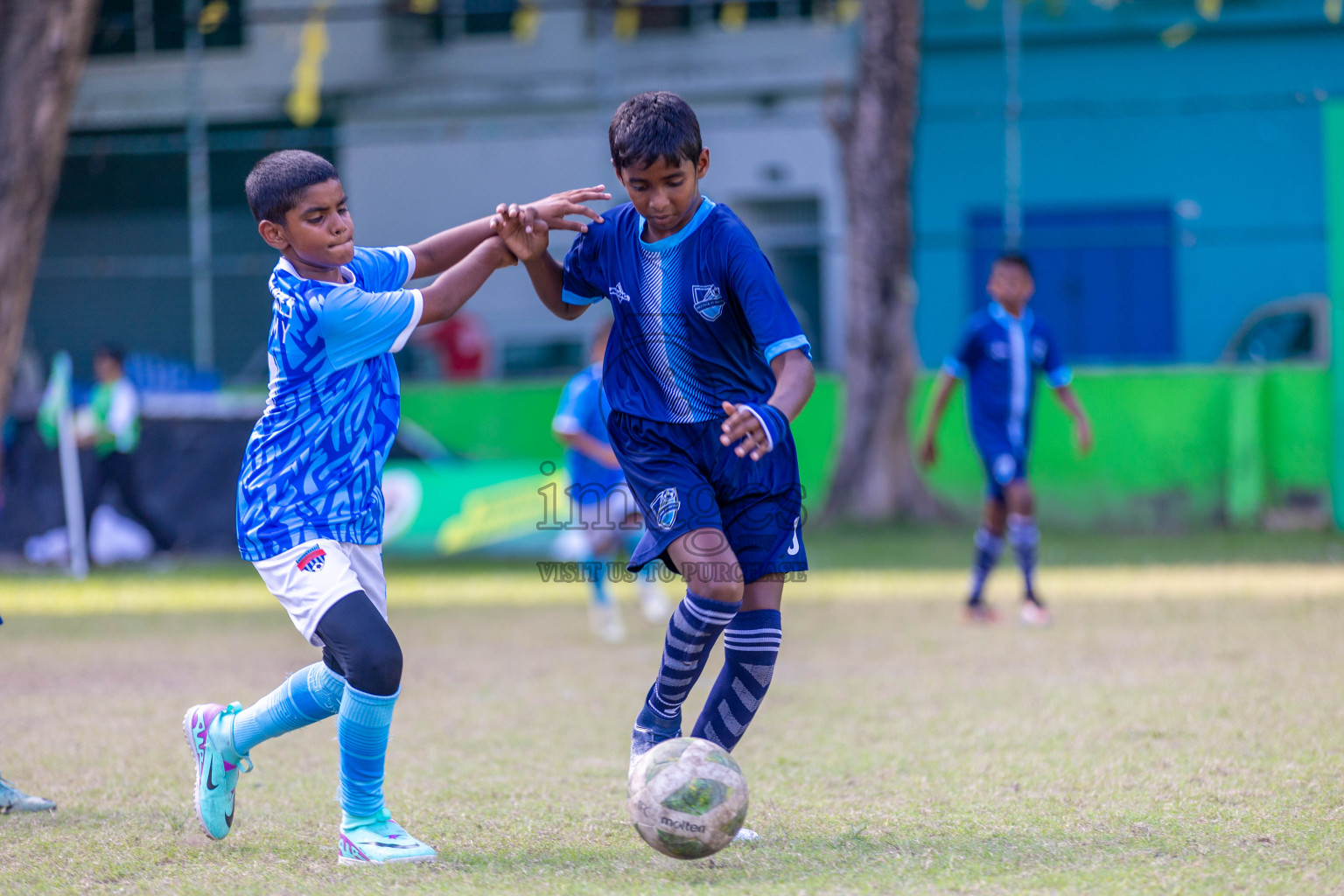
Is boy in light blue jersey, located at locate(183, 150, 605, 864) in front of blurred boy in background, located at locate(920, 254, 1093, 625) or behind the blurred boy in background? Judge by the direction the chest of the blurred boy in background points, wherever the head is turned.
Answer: in front

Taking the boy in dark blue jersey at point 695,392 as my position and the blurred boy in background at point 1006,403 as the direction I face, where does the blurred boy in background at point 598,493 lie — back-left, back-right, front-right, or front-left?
front-left

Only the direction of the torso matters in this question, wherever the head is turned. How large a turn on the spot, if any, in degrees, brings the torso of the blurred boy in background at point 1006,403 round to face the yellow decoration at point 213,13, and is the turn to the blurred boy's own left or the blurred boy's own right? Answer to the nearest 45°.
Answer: approximately 135° to the blurred boy's own right

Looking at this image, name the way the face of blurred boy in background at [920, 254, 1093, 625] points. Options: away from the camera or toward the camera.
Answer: toward the camera

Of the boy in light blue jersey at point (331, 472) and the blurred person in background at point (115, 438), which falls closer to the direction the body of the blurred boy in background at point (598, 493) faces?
the boy in light blue jersey

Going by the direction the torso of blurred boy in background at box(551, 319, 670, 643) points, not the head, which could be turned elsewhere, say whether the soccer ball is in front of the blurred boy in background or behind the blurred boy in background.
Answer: in front

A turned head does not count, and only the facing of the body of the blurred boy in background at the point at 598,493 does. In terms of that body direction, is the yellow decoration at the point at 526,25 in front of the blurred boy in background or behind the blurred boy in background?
behind

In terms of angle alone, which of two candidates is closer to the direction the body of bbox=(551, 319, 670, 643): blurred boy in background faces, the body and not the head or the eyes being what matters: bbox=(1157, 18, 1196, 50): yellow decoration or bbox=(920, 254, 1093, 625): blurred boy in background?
the blurred boy in background

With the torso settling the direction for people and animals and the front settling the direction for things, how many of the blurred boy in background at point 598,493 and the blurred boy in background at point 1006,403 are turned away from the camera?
0

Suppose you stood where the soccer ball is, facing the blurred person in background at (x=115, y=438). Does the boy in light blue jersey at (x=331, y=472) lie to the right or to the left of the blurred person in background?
left

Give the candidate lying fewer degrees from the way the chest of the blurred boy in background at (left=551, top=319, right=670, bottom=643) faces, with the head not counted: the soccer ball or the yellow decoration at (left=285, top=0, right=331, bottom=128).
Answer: the soccer ball

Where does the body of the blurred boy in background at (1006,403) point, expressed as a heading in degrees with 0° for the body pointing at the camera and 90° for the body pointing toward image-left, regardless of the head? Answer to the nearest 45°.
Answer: approximately 0°

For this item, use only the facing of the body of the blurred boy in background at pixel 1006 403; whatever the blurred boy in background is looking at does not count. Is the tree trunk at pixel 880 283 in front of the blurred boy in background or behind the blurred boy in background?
behind
